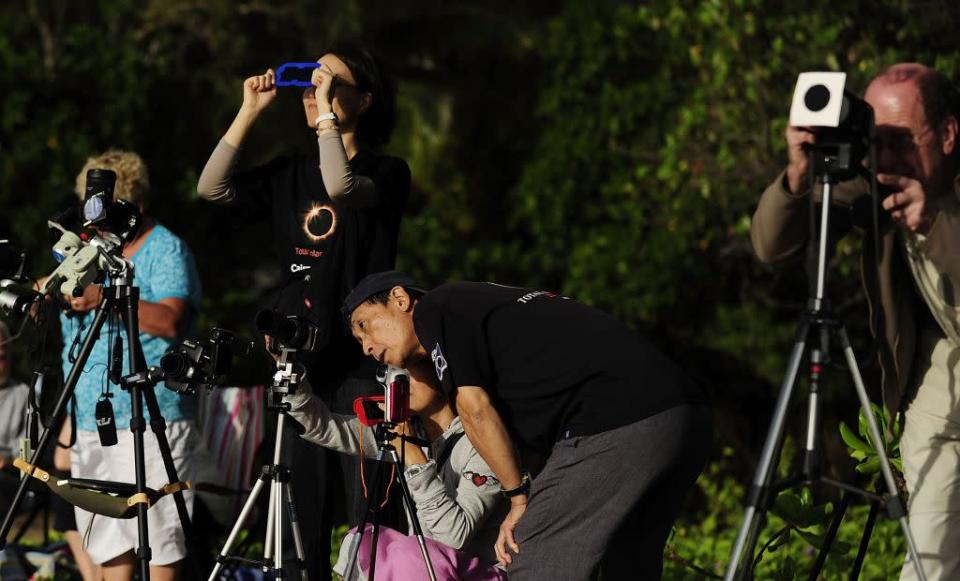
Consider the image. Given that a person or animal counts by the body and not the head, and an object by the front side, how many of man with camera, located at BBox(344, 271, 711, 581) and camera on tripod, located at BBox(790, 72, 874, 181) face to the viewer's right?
0

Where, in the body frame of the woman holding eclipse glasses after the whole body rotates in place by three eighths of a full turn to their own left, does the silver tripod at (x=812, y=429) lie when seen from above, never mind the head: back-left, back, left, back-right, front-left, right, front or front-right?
front-right

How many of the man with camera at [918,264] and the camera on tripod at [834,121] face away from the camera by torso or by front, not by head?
0

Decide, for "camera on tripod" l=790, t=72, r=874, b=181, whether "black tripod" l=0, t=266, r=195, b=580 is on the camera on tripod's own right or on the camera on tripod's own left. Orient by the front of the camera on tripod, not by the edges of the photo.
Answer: on the camera on tripod's own right

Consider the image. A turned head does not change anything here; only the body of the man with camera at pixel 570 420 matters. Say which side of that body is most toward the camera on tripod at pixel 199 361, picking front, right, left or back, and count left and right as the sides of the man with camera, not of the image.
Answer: front

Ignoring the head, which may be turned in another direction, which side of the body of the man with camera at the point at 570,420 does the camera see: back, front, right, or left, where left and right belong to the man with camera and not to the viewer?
left

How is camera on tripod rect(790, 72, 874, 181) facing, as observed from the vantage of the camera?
facing the viewer and to the left of the viewer

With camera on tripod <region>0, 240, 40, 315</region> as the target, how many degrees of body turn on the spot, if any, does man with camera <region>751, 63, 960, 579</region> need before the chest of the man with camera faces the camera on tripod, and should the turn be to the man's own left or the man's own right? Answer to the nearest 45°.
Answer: approximately 45° to the man's own right

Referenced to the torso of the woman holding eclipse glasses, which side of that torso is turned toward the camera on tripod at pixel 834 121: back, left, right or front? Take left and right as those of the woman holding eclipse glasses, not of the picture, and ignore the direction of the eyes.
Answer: left

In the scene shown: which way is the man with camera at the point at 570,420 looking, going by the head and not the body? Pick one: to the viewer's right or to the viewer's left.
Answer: to the viewer's left

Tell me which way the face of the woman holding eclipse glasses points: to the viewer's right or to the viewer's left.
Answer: to the viewer's left

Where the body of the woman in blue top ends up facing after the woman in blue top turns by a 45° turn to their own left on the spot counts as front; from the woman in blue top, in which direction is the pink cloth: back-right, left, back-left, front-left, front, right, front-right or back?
front-left
